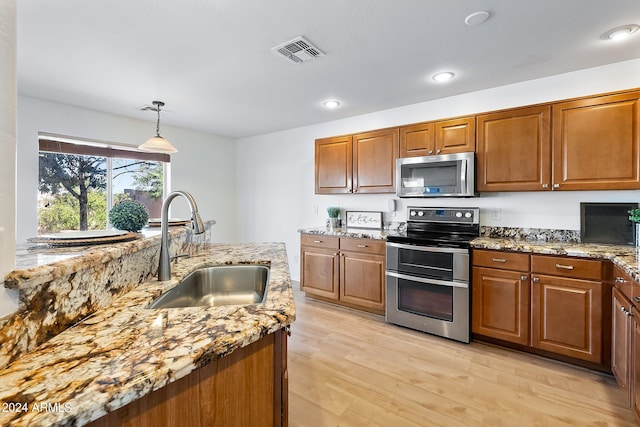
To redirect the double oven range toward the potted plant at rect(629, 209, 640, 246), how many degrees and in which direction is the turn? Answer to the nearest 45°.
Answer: approximately 135° to its left

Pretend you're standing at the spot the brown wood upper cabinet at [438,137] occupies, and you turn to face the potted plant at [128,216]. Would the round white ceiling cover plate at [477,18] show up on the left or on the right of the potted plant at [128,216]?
left

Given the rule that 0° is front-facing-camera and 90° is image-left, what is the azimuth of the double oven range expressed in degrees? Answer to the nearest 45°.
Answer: approximately 45°

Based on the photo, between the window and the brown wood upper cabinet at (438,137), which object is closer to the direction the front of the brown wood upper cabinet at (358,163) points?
the window

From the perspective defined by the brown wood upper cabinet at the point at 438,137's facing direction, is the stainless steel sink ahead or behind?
ahead

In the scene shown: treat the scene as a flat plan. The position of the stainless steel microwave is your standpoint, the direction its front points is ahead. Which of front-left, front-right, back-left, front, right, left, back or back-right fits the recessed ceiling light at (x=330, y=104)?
front-right

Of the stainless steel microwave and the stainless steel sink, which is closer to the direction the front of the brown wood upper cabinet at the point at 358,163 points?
the stainless steel sink
